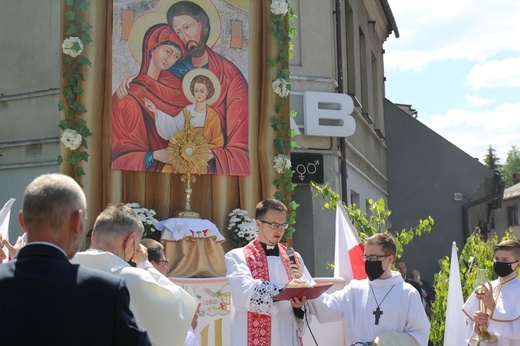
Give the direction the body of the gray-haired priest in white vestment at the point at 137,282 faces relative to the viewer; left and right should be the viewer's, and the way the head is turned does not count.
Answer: facing away from the viewer and to the right of the viewer

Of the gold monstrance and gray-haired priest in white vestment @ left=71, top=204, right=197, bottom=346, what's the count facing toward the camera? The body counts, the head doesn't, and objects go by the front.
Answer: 1

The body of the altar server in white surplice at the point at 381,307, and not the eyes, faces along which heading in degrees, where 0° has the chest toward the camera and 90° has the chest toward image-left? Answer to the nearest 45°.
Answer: approximately 45°

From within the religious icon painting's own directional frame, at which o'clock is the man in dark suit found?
The man in dark suit is roughly at 12 o'clock from the religious icon painting.

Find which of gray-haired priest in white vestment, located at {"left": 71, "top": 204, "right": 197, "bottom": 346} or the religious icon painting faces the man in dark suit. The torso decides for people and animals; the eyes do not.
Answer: the religious icon painting

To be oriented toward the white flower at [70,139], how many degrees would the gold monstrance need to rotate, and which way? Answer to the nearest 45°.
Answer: approximately 90° to its right

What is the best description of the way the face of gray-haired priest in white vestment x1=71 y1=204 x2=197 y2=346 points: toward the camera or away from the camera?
away from the camera

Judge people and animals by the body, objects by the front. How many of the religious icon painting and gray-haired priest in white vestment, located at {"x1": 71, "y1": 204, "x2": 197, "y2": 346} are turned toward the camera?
1

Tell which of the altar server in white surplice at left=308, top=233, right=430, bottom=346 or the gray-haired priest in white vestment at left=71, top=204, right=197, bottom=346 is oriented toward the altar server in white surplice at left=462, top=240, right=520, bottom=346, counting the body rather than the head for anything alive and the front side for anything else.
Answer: the gray-haired priest in white vestment at left=71, top=204, right=197, bottom=346

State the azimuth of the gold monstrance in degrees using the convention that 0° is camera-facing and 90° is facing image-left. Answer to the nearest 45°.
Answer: approximately 0°

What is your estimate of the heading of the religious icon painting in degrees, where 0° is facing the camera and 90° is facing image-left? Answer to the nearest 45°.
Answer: approximately 0°

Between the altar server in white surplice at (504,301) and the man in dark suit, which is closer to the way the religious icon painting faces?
the man in dark suit

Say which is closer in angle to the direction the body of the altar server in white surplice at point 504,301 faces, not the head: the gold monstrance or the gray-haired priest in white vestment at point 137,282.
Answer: the gray-haired priest in white vestment
